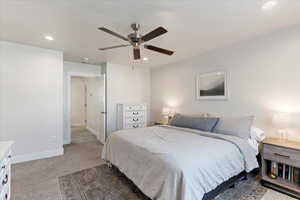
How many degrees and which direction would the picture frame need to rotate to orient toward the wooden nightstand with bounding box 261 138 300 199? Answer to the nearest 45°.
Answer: approximately 90° to its left

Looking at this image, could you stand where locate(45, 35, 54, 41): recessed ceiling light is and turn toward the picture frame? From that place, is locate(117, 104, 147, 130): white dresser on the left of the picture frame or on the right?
left

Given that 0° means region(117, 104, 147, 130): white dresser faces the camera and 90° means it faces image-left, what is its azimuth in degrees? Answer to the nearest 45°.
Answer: approximately 315°

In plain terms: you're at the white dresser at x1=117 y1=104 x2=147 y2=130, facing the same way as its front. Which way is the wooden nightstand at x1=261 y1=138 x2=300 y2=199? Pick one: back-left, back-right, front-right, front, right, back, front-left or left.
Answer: front

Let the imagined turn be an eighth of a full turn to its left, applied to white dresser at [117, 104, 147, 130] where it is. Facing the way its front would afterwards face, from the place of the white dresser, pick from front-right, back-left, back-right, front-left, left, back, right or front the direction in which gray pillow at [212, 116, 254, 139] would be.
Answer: front-right

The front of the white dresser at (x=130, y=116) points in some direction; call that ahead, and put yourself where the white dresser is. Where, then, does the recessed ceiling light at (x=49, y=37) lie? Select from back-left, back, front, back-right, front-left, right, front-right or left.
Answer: right

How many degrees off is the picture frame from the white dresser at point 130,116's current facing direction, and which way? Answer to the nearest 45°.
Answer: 0° — it already faces it

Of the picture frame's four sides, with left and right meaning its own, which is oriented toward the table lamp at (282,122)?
left

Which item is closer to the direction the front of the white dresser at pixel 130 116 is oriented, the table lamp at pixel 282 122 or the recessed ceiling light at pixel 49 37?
the table lamp

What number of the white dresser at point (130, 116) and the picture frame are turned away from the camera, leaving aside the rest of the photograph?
0

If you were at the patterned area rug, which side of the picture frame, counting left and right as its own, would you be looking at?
front

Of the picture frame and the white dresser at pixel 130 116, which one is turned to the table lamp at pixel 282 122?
the white dresser

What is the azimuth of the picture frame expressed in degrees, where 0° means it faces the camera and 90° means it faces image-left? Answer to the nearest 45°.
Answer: approximately 45°

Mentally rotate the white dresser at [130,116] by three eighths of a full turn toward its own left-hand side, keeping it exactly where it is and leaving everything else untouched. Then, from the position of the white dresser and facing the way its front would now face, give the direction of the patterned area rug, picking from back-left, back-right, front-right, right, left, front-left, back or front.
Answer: back

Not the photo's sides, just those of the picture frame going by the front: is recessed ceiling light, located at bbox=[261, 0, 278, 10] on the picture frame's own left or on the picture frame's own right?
on the picture frame's own left

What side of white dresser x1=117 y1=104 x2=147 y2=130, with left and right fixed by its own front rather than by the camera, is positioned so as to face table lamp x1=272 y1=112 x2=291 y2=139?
front
